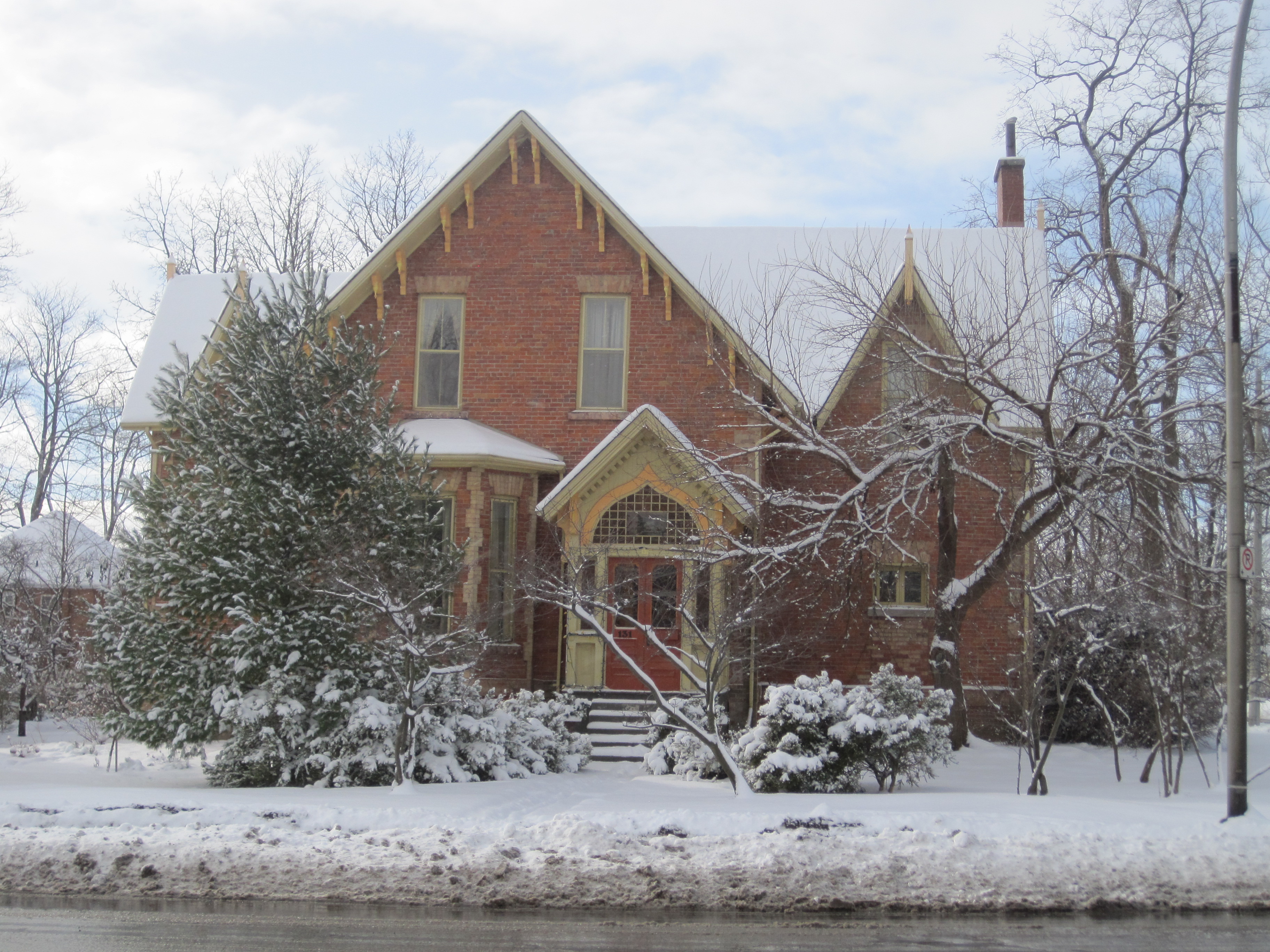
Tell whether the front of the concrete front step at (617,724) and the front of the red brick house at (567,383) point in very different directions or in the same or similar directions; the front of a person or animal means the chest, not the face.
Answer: same or similar directions

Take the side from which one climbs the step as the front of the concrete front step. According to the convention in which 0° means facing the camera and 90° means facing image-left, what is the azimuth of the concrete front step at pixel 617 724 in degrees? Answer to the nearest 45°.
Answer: approximately 0°

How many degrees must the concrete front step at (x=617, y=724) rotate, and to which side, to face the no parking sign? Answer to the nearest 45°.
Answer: approximately 45° to its left

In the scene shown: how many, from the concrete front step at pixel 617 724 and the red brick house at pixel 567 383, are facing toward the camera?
2

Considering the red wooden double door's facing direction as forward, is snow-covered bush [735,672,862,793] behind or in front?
in front

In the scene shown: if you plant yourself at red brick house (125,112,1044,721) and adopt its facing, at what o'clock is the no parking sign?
The no parking sign is roughly at 11 o'clock from the red brick house.

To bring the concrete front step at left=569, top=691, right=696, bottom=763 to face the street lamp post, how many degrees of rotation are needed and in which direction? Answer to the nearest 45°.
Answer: approximately 45° to its left

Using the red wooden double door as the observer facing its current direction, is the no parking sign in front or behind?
in front

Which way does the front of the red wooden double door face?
toward the camera
